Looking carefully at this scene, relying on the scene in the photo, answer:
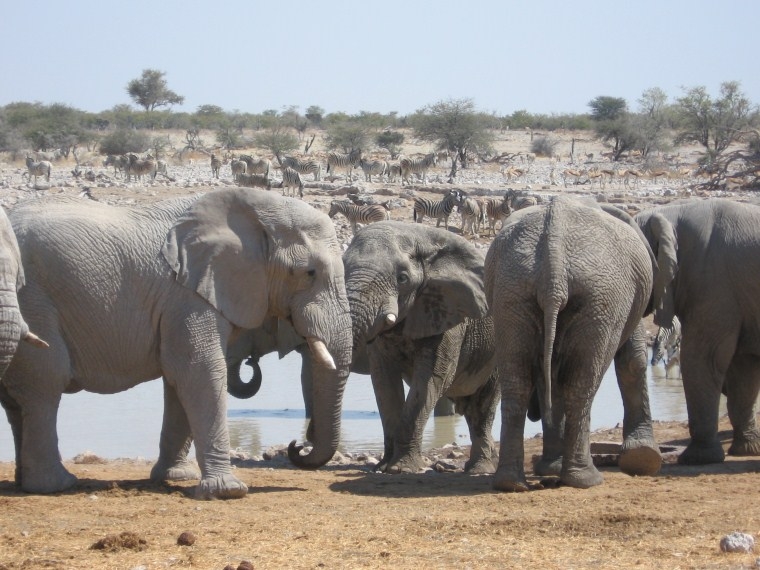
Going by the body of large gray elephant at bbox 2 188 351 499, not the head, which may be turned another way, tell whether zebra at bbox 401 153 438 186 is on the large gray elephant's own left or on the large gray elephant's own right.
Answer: on the large gray elephant's own left

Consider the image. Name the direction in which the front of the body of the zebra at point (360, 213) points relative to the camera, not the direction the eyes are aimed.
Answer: to the viewer's left

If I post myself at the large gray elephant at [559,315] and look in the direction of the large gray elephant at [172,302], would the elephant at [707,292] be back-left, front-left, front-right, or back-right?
back-right

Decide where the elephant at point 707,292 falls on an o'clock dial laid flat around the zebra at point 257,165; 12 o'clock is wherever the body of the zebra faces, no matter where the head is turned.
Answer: The elephant is roughly at 9 o'clock from the zebra.

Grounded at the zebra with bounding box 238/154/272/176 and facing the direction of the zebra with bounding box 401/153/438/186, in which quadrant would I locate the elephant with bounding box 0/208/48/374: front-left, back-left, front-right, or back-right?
back-right

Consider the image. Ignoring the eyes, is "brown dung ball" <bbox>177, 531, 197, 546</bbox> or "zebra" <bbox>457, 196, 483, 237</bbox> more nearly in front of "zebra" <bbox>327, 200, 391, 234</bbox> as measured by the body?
the brown dung ball

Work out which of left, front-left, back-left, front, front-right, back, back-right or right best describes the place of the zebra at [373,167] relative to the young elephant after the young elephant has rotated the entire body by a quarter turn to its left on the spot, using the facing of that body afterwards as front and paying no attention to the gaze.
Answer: back-left

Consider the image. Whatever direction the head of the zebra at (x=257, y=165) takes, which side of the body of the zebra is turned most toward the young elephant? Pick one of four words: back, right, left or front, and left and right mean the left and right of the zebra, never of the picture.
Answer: left
